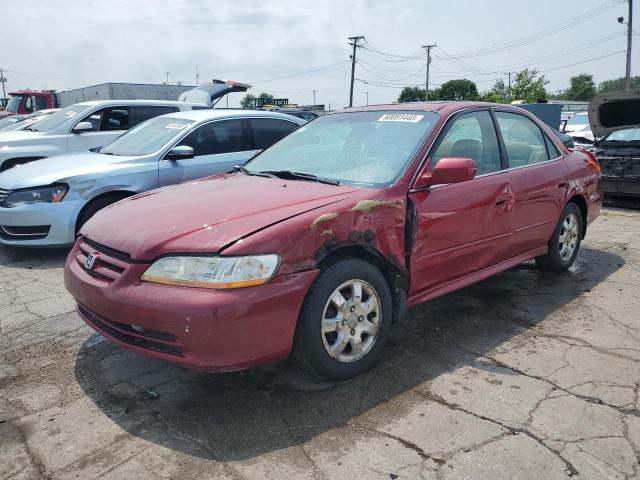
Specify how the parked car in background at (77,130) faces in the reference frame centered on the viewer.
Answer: facing the viewer and to the left of the viewer

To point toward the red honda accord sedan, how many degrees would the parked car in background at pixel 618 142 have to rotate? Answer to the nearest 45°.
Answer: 0° — it already faces it

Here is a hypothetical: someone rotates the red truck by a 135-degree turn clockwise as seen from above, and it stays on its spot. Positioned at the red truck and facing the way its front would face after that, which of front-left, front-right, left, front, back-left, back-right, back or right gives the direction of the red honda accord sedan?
back

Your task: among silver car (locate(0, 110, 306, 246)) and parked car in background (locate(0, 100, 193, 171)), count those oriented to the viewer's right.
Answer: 0

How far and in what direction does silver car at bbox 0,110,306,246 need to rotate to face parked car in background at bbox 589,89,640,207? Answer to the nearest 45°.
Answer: approximately 135° to its left

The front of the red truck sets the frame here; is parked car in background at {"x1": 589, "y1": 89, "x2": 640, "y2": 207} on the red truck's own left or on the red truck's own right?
on the red truck's own left

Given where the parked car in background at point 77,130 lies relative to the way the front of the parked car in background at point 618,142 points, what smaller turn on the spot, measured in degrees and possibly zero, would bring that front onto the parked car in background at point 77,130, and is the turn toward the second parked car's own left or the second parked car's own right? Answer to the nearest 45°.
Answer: approximately 45° to the second parked car's own right

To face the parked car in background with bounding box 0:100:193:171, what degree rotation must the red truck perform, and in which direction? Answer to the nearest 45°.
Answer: approximately 45° to its left

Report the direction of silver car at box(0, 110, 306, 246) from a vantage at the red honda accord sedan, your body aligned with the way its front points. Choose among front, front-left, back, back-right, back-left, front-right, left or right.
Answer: right

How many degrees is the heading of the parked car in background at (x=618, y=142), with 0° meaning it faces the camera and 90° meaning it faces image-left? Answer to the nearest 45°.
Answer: approximately 0°

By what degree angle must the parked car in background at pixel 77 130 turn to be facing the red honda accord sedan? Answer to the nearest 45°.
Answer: approximately 45° to its left

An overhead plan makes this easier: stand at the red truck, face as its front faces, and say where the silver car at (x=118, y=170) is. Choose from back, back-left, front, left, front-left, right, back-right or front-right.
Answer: front-left

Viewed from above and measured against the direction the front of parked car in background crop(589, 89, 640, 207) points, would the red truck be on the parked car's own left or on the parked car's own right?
on the parked car's own right
